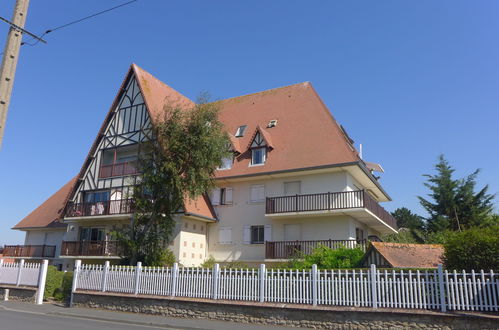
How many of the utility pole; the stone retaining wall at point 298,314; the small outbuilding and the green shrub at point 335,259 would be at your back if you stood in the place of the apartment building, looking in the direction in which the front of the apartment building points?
0

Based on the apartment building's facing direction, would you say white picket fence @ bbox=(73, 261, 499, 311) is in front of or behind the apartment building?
in front

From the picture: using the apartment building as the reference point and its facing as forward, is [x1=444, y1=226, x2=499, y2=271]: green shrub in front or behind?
in front

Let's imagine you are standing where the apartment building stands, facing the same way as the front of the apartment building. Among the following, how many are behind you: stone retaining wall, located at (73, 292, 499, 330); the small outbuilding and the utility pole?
0

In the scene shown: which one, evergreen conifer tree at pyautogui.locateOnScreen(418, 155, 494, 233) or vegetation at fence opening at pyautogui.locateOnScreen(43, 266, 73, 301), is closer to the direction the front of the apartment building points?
the vegetation at fence opening

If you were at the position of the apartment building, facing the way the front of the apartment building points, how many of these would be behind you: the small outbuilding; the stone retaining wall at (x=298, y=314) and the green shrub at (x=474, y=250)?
0

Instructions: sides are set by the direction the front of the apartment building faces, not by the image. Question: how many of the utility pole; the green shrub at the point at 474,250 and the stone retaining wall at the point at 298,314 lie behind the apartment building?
0

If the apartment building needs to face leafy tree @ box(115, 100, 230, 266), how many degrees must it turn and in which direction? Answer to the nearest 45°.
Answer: approximately 45° to its right

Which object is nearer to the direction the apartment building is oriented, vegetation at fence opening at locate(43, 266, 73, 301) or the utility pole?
the utility pole

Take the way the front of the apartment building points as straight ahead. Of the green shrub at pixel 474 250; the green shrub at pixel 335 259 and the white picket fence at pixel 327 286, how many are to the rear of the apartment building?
0

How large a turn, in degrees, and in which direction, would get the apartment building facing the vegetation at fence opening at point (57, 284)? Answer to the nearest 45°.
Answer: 0° — it already faces it

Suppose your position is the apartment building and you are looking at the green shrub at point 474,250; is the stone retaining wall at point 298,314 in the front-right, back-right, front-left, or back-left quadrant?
front-right

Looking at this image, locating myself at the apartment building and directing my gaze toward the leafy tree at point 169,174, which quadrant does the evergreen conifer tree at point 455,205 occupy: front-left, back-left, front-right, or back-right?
back-left

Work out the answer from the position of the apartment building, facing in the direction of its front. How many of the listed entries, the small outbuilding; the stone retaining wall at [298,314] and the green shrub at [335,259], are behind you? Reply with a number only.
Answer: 0

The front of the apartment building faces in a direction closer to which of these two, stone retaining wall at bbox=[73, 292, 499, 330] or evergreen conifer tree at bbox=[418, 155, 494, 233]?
the stone retaining wall

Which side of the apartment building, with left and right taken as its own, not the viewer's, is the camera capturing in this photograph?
front
